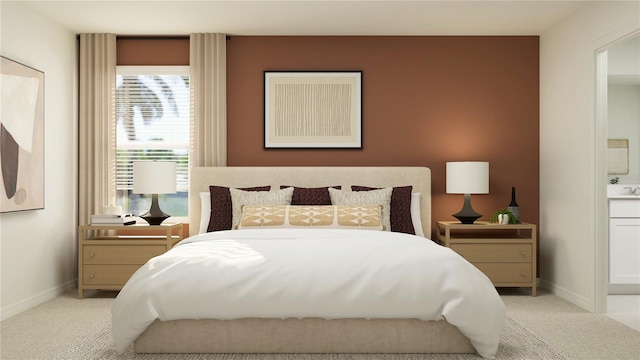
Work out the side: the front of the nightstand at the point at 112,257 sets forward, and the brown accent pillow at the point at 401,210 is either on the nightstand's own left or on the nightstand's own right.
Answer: on the nightstand's own left

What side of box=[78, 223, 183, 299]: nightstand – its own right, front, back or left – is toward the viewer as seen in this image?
front

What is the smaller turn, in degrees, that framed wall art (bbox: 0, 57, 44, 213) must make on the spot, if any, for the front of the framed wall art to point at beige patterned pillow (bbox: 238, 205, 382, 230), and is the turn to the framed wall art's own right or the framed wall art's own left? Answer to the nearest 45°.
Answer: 0° — it already faces it

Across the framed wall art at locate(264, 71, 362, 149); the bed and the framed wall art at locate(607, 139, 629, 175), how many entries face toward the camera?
3

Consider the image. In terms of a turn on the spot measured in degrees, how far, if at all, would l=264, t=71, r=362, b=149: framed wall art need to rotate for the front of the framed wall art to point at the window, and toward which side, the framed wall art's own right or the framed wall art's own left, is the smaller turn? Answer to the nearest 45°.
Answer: approximately 90° to the framed wall art's own right

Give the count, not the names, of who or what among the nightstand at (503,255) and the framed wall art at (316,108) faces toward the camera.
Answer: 2

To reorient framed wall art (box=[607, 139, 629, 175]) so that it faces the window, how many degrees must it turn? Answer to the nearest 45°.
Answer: approximately 45° to its right

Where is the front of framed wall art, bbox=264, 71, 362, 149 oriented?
toward the camera

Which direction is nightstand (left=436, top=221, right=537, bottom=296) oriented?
toward the camera

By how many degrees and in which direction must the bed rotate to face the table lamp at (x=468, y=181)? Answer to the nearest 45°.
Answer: approximately 135° to its left

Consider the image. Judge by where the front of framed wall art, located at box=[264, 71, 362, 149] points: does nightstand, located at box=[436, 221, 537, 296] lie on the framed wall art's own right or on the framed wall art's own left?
on the framed wall art's own left
